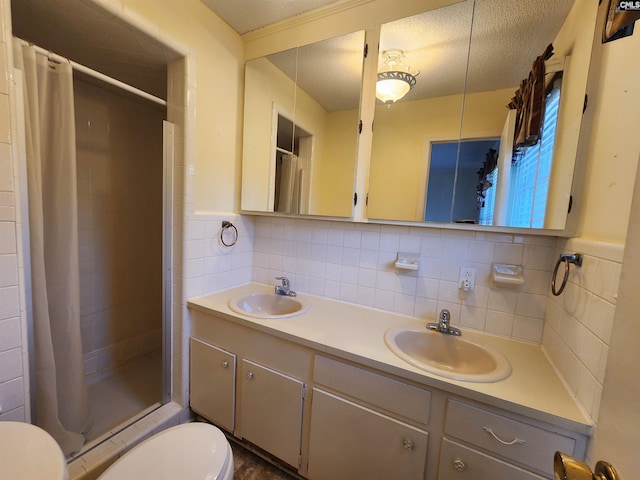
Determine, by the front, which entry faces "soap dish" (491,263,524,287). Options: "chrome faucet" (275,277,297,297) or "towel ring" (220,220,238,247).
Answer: the towel ring

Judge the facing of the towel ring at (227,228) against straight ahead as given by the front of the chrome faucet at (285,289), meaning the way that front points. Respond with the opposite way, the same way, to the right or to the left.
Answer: to the left

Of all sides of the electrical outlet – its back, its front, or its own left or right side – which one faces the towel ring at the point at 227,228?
right

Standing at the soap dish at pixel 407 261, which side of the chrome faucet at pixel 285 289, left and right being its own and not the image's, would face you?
left

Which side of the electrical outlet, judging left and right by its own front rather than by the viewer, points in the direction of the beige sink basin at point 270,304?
right

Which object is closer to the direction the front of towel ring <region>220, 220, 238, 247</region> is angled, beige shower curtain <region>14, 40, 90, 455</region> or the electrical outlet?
the electrical outlet

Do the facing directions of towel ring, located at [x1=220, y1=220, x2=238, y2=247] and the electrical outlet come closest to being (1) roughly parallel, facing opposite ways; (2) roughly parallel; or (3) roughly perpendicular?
roughly perpendicular

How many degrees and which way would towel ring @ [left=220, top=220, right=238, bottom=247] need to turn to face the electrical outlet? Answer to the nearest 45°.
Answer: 0° — it already faces it

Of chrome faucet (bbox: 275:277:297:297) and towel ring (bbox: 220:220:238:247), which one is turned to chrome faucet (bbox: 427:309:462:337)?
the towel ring

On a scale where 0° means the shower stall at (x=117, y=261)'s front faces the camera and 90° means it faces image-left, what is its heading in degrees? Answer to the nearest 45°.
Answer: approximately 315°
